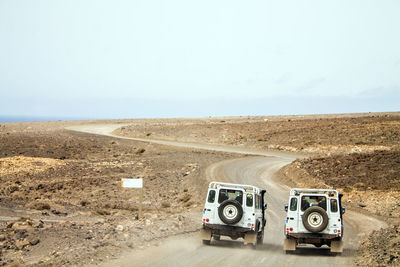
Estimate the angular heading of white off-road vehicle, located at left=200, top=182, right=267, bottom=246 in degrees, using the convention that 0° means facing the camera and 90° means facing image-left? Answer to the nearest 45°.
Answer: approximately 180°

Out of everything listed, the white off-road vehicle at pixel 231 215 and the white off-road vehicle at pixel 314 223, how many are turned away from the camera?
2

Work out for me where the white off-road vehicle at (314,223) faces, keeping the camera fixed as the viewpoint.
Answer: facing away from the viewer

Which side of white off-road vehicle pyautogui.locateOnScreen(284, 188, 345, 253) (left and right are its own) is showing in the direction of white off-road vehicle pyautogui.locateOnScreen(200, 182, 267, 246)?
left

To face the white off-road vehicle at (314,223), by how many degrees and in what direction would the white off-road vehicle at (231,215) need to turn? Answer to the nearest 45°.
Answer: approximately 90° to its right

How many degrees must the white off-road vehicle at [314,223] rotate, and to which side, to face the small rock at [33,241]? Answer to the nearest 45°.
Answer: approximately 90° to its left

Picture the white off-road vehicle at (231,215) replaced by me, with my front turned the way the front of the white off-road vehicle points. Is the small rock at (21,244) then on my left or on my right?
on my left
